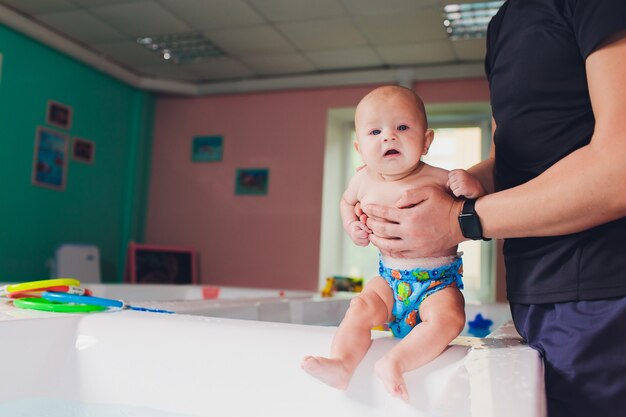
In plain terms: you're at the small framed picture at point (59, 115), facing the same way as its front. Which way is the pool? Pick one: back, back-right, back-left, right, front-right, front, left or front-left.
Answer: front-right

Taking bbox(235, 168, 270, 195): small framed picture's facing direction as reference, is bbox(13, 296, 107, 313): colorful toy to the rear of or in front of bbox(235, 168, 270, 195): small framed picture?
in front

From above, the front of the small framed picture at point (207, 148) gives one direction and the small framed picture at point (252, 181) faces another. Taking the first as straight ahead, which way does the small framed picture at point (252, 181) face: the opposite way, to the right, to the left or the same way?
the same way

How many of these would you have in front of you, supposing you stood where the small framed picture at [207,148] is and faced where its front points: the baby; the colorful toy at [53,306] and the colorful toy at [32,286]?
3

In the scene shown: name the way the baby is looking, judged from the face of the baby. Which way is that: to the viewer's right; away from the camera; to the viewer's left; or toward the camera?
toward the camera

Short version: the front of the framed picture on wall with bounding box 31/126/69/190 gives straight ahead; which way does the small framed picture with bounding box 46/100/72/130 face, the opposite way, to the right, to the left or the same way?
the same way

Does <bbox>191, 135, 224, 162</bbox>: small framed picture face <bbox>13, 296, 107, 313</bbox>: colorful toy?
yes

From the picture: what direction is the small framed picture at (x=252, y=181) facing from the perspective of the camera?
toward the camera

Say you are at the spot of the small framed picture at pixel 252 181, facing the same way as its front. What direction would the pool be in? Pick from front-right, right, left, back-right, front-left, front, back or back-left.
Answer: front

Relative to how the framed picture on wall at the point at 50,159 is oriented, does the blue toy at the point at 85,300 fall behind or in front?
in front

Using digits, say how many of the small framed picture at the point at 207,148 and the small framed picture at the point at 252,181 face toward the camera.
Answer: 2

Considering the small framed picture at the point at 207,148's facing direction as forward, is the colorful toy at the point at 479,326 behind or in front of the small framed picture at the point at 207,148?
in front

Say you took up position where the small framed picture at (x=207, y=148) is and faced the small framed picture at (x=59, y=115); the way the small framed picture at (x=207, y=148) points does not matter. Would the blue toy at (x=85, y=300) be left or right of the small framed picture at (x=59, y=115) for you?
left

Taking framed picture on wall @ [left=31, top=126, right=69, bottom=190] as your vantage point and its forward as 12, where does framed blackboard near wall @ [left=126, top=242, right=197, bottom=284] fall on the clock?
framed blackboard near wall @ [left=126, top=242, right=197, bottom=284] is roughly at 10 o'clock from framed picture on wall @ [left=31, top=126, right=69, bottom=190].

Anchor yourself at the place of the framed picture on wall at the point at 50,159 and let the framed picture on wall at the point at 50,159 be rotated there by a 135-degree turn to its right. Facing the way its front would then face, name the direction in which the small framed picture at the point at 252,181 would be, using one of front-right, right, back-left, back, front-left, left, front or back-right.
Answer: back

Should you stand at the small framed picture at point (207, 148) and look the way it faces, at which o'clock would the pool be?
The pool is roughly at 12 o'clock from the small framed picture.

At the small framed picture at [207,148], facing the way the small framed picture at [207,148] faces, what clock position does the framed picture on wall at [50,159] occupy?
The framed picture on wall is roughly at 2 o'clock from the small framed picture.

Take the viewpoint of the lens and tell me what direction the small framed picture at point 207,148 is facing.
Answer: facing the viewer
